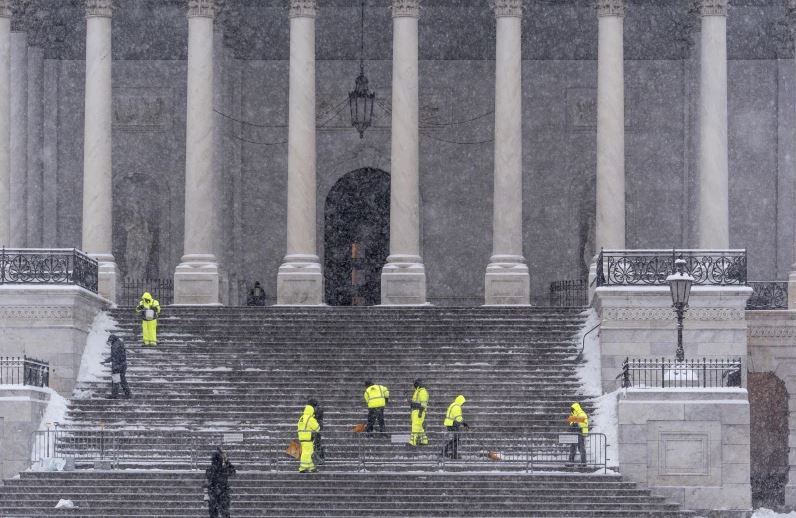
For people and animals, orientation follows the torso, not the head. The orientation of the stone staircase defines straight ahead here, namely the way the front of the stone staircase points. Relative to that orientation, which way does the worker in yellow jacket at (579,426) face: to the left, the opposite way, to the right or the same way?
to the right

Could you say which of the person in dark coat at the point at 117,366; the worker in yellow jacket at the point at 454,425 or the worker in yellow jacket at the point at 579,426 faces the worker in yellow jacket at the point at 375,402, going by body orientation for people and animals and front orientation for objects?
the worker in yellow jacket at the point at 579,426

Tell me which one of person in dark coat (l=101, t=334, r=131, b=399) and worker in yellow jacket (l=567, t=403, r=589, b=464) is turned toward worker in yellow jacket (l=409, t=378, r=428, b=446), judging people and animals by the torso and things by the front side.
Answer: worker in yellow jacket (l=567, t=403, r=589, b=464)

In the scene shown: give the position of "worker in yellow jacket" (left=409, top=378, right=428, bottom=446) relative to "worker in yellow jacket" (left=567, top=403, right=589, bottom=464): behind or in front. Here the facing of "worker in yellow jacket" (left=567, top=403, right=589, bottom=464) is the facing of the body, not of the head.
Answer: in front

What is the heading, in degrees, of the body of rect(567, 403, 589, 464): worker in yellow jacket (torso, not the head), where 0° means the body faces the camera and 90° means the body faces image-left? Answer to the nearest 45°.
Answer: approximately 90°

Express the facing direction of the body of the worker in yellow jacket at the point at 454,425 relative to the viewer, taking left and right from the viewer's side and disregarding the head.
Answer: facing to the right of the viewer

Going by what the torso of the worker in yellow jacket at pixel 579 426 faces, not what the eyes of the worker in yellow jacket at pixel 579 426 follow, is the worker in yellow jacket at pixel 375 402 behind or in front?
in front

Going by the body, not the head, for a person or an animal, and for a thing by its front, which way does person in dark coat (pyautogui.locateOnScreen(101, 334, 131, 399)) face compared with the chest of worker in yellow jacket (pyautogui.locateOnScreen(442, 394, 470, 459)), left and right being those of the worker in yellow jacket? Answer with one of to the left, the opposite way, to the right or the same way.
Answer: the opposite way

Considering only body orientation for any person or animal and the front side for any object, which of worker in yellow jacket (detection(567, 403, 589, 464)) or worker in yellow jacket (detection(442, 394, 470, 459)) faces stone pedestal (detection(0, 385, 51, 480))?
worker in yellow jacket (detection(567, 403, 589, 464))

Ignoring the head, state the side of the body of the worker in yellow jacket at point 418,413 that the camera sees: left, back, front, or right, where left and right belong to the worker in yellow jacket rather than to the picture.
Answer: left

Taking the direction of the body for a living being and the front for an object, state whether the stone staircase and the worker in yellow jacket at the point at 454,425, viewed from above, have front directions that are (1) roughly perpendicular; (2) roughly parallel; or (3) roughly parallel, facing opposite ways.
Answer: roughly perpendicular

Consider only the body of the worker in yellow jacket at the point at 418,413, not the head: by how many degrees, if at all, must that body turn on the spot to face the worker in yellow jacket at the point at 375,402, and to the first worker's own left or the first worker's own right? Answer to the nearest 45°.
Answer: approximately 45° to the first worker's own right

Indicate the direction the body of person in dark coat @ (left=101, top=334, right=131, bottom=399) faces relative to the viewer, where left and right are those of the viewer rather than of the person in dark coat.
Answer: facing to the left of the viewer
